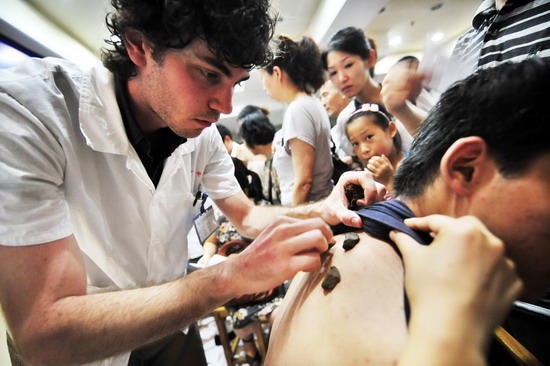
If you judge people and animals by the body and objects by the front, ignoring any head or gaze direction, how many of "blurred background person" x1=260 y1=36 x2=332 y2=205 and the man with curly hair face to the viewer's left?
1

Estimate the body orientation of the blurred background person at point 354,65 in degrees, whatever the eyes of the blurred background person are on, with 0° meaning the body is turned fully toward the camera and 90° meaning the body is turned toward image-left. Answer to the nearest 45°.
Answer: approximately 45°

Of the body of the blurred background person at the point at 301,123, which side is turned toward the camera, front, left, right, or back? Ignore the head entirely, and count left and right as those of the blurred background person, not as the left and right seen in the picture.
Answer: left

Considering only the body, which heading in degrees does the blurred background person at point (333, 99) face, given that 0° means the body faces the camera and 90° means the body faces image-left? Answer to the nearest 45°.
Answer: approximately 45°

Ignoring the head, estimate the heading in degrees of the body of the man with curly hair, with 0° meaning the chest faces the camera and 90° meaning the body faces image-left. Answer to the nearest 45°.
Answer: approximately 315°

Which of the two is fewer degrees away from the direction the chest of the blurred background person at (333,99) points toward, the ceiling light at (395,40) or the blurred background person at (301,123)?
the blurred background person
